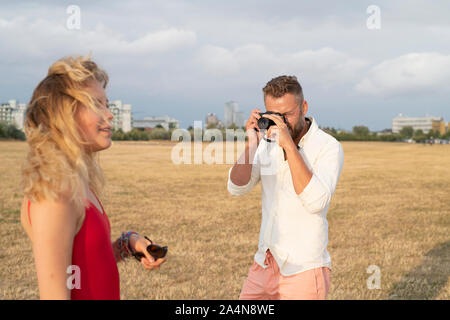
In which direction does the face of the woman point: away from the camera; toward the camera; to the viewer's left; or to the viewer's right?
to the viewer's right

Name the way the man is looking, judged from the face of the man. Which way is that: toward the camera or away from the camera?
toward the camera

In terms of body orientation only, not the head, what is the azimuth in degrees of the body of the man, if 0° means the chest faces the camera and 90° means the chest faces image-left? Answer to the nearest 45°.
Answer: approximately 45°

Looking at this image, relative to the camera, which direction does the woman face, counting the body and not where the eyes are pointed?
to the viewer's right

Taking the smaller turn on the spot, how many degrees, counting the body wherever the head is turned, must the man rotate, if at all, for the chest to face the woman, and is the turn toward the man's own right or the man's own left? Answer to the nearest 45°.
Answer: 0° — they already face them

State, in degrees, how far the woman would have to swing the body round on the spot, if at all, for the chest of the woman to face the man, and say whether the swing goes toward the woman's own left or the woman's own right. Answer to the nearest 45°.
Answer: approximately 45° to the woman's own left

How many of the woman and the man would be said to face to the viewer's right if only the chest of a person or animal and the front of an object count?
1
